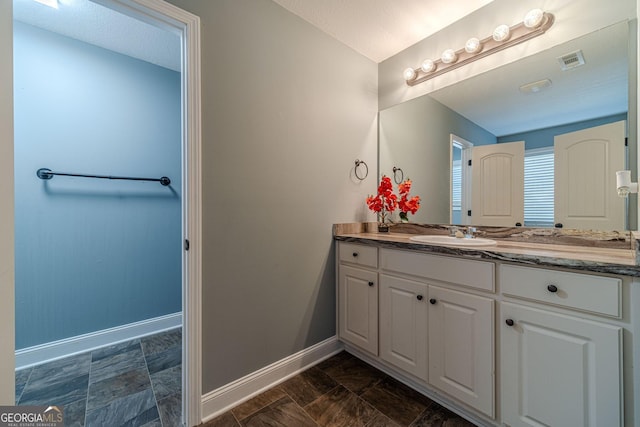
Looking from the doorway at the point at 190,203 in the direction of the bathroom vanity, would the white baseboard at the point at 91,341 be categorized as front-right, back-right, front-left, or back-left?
back-left

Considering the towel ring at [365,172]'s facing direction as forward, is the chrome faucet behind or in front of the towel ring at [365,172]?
in front

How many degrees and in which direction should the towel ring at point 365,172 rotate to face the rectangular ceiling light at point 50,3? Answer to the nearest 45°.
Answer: approximately 90° to its right

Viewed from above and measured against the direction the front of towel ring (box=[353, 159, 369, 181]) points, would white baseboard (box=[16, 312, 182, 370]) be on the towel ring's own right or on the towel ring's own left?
on the towel ring's own right

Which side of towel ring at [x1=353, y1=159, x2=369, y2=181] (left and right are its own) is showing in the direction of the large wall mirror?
front

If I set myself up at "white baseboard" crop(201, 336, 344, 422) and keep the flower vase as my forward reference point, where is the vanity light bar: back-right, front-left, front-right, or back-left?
front-right

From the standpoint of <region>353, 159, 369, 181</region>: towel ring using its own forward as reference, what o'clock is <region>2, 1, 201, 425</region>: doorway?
The doorway is roughly at 3 o'clock from the towel ring.

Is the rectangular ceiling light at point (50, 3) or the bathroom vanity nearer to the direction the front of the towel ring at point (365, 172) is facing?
the bathroom vanity

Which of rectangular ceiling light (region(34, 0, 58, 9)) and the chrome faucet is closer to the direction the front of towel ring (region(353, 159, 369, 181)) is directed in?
the chrome faucet

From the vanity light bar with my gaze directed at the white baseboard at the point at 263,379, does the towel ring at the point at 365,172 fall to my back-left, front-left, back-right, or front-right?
front-right

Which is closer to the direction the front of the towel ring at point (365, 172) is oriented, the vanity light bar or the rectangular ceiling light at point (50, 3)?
the vanity light bar

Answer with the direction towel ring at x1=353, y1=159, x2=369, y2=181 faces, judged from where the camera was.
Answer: facing the viewer and to the right of the viewer

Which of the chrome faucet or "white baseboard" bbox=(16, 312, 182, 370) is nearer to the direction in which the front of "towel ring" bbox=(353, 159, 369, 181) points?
the chrome faucet

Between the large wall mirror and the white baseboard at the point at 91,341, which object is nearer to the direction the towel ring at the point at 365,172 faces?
the large wall mirror

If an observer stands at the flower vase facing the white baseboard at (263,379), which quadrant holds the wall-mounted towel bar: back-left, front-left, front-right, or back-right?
front-right
